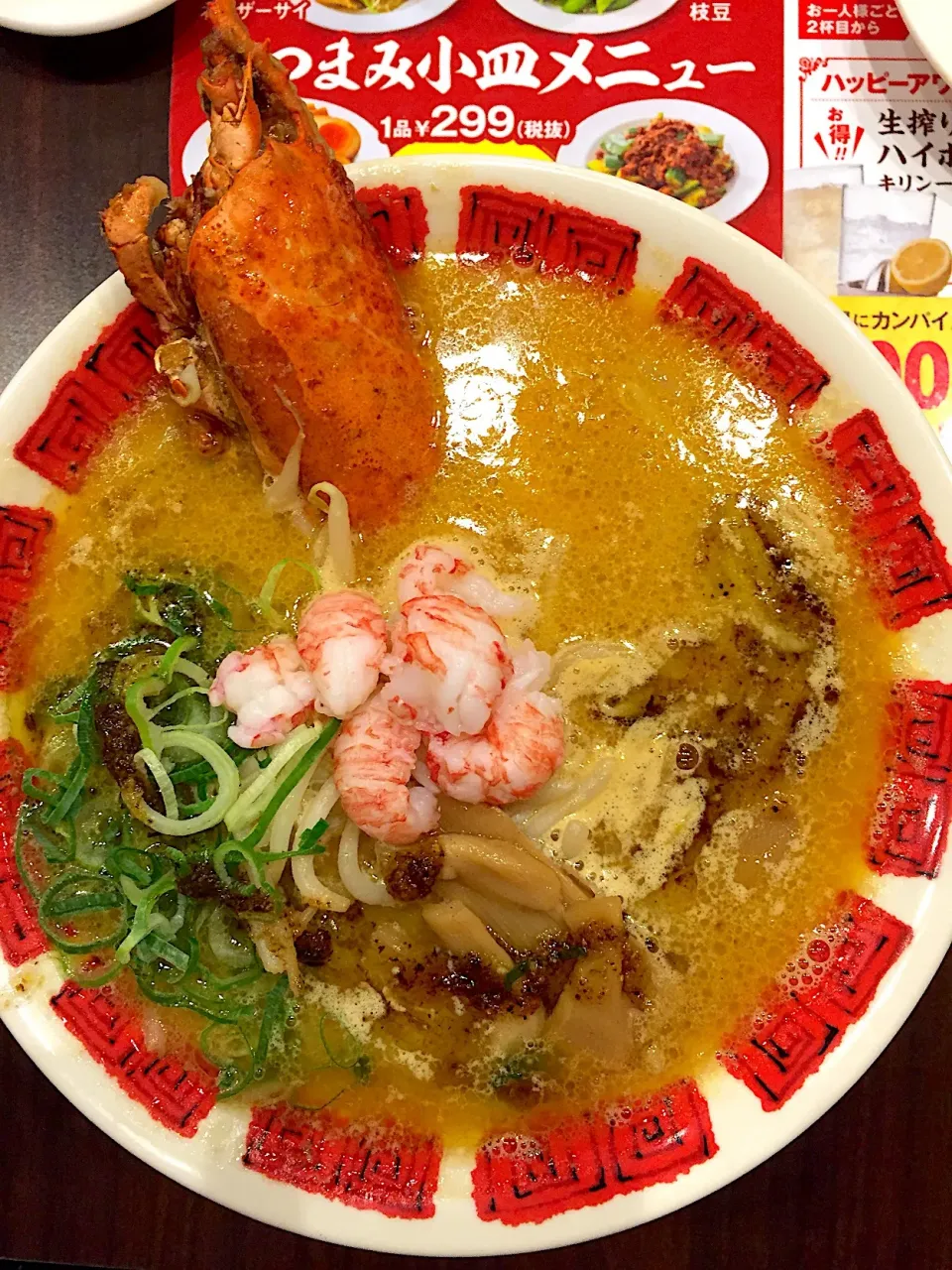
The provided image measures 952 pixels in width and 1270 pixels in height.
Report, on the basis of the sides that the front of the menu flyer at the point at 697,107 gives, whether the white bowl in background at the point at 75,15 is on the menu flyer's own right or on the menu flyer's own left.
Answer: on the menu flyer's own right

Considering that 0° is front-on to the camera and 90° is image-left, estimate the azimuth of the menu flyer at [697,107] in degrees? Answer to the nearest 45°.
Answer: approximately 0°
